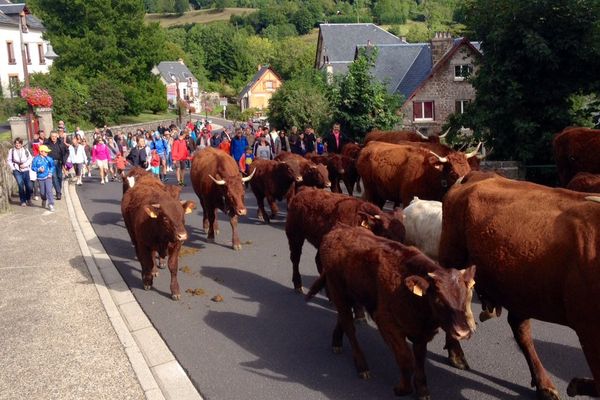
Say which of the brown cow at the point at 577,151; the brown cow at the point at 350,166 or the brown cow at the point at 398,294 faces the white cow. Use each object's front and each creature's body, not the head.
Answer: the brown cow at the point at 350,166

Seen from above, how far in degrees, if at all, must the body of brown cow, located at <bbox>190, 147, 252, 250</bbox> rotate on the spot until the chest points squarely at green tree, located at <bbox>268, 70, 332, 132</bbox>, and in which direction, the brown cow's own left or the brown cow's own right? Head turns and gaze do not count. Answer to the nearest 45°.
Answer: approximately 135° to the brown cow's own left

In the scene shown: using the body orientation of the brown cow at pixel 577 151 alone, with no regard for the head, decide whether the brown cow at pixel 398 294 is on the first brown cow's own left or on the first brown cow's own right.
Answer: on the first brown cow's own right

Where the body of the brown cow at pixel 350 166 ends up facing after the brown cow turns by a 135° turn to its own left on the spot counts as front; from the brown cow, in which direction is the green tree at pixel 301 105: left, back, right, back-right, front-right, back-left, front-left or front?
front-left

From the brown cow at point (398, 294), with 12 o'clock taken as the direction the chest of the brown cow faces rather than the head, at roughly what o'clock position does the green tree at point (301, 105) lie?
The green tree is roughly at 7 o'clock from the brown cow.

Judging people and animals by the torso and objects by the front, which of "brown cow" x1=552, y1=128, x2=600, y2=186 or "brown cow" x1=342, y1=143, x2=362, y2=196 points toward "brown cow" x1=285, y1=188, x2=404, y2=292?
"brown cow" x1=342, y1=143, x2=362, y2=196

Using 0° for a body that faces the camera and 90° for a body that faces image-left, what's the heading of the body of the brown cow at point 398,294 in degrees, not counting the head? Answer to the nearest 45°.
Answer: approximately 315°

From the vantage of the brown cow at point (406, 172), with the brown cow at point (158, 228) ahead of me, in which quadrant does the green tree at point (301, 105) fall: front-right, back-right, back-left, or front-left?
back-right
